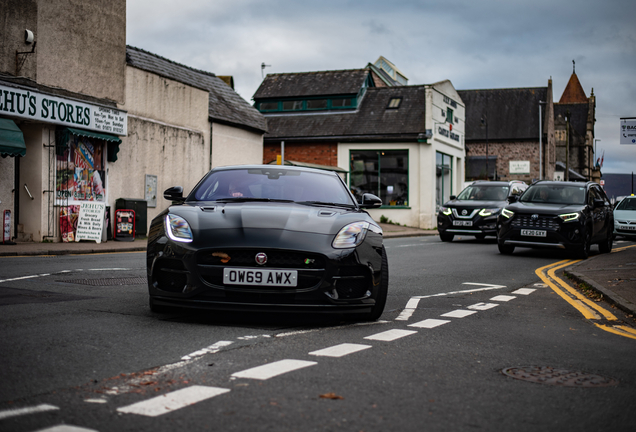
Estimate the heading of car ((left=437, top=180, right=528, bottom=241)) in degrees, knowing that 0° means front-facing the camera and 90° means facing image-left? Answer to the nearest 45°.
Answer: approximately 45°

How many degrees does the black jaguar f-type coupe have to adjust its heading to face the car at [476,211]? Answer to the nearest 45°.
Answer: approximately 135° to its left

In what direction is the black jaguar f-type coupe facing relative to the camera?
toward the camera

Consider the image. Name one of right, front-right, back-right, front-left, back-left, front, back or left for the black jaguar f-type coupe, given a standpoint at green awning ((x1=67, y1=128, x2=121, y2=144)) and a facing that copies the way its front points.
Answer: front-right

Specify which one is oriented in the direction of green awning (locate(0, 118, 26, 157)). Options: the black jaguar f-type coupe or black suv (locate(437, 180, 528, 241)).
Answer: the black suv

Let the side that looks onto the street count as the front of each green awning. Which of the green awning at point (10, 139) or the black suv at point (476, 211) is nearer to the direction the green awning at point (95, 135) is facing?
the black suv

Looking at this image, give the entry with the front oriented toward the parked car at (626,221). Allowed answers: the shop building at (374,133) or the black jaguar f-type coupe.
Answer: the shop building

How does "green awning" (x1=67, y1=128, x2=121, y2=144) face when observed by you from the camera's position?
facing the viewer and to the right of the viewer

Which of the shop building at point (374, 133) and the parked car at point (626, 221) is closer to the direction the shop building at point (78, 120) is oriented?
the parked car

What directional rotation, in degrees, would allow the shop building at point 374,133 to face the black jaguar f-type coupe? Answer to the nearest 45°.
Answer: approximately 45° to its right

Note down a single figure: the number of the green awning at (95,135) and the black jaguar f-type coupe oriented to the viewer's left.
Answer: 0

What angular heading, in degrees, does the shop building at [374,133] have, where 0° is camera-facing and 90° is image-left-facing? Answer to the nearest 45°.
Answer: approximately 315°

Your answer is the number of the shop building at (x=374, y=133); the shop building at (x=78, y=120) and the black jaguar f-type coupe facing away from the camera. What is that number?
0

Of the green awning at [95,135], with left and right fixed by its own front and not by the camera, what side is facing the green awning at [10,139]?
right

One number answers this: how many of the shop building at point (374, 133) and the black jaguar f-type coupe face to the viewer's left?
0

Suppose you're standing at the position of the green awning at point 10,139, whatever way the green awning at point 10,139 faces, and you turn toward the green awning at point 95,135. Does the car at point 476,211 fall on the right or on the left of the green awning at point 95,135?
right

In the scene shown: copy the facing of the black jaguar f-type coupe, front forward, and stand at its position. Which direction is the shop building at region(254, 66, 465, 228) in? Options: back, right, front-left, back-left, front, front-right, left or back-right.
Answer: back
